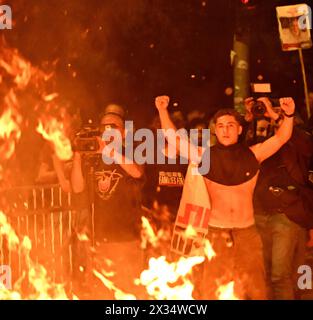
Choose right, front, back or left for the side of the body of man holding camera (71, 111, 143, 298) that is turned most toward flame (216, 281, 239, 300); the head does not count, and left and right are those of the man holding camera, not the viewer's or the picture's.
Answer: left

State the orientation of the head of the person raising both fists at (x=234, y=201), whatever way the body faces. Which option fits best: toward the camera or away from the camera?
toward the camera

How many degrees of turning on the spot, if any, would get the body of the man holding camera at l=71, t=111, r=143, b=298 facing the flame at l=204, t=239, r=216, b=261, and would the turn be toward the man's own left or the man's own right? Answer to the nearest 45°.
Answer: approximately 90° to the man's own left

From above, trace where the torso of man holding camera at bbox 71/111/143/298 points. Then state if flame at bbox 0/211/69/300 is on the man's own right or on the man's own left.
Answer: on the man's own right

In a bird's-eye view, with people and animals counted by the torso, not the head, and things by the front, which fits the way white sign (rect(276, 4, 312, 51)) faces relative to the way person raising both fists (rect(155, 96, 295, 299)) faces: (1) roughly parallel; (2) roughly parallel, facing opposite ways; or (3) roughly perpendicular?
roughly parallel

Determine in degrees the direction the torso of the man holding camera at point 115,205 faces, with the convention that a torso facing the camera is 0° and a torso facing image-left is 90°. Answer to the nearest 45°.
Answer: approximately 0°

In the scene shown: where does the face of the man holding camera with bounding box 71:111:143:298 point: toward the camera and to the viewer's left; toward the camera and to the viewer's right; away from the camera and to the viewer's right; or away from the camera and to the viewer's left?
toward the camera and to the viewer's left

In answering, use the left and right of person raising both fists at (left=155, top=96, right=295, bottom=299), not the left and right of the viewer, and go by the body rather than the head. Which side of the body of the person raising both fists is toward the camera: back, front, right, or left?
front

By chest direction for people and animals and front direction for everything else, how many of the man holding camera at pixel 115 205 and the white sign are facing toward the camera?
2

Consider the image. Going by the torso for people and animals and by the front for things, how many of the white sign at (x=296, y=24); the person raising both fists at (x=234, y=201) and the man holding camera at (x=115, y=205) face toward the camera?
3
